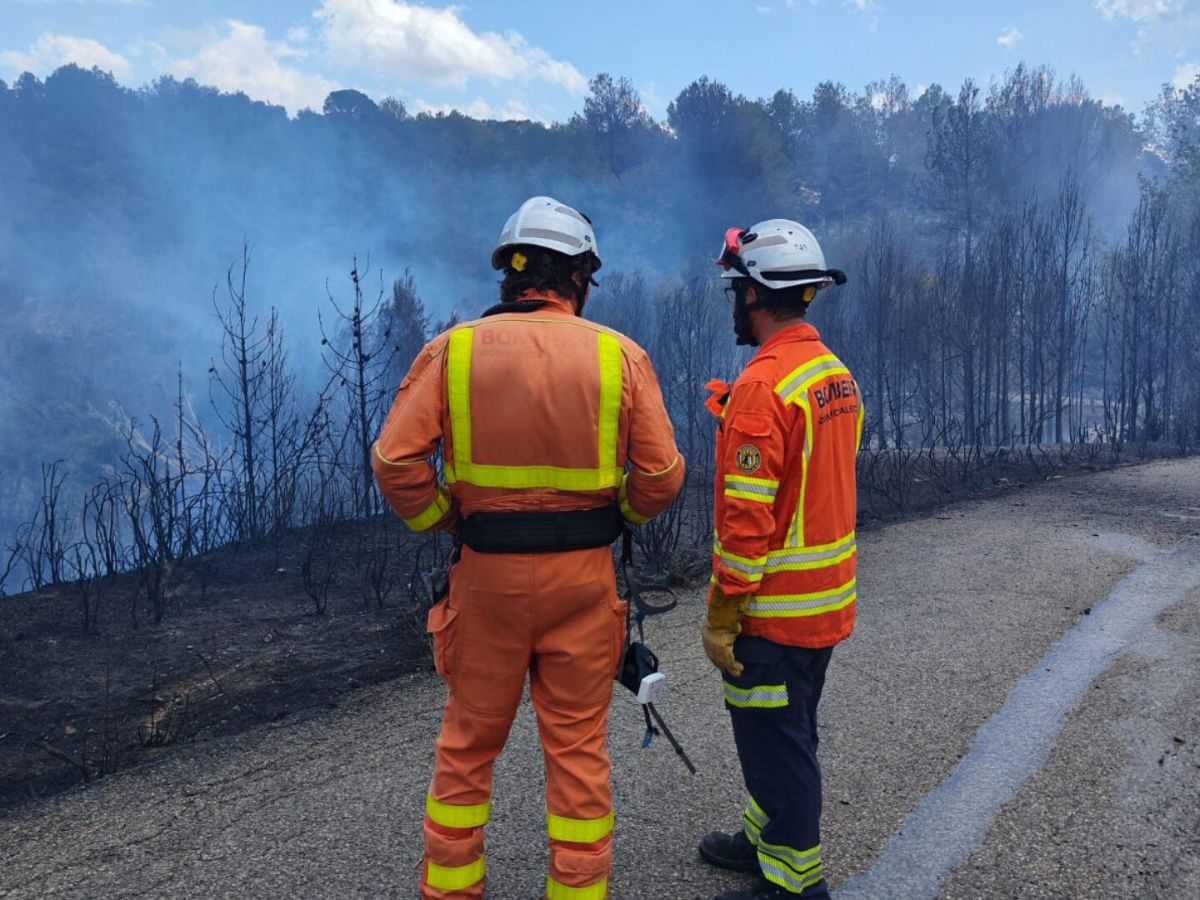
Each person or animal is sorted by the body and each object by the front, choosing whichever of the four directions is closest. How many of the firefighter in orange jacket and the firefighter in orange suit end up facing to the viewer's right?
0

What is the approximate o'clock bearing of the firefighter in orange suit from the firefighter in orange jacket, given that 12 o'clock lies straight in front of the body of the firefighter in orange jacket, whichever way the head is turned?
The firefighter in orange suit is roughly at 10 o'clock from the firefighter in orange jacket.

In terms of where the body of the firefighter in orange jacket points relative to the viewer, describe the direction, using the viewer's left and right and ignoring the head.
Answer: facing away from the viewer and to the left of the viewer

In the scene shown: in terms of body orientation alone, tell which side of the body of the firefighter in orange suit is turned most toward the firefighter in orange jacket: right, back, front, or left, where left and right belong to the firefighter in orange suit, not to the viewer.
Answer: right

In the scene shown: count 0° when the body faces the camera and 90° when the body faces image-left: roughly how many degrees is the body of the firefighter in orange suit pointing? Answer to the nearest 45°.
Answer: approximately 180°
